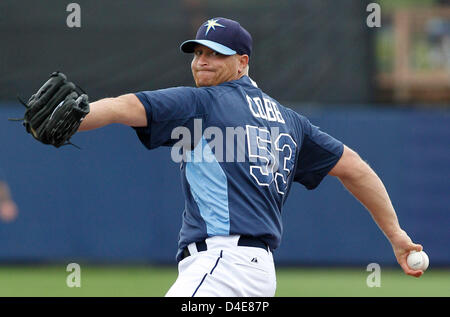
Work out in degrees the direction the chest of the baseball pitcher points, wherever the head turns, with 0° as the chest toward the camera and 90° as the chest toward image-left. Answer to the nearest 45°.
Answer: approximately 135°
